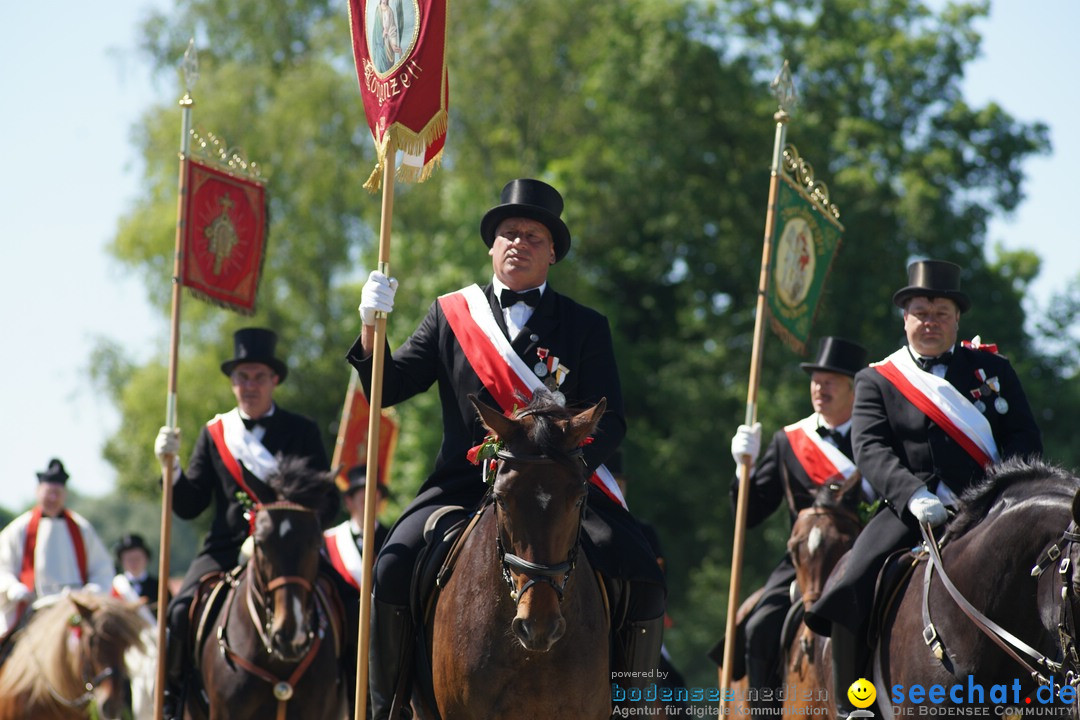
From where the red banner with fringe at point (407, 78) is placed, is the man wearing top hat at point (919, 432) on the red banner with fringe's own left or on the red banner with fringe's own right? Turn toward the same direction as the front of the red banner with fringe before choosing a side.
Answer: on the red banner with fringe's own left

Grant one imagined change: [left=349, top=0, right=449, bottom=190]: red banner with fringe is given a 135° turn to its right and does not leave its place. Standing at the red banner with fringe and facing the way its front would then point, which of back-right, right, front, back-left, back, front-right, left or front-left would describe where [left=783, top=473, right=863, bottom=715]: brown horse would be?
right

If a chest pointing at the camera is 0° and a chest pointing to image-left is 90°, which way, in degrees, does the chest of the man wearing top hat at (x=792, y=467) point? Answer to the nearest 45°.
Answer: approximately 315°

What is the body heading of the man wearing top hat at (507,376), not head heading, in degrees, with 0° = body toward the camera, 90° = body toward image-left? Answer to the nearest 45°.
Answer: approximately 0°

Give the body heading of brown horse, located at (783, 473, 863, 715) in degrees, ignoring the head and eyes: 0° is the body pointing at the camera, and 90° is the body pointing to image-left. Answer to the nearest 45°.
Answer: approximately 0°

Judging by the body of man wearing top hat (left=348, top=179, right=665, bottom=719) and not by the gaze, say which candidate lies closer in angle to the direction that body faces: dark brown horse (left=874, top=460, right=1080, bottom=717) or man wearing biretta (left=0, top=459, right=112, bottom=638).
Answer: the dark brown horse
